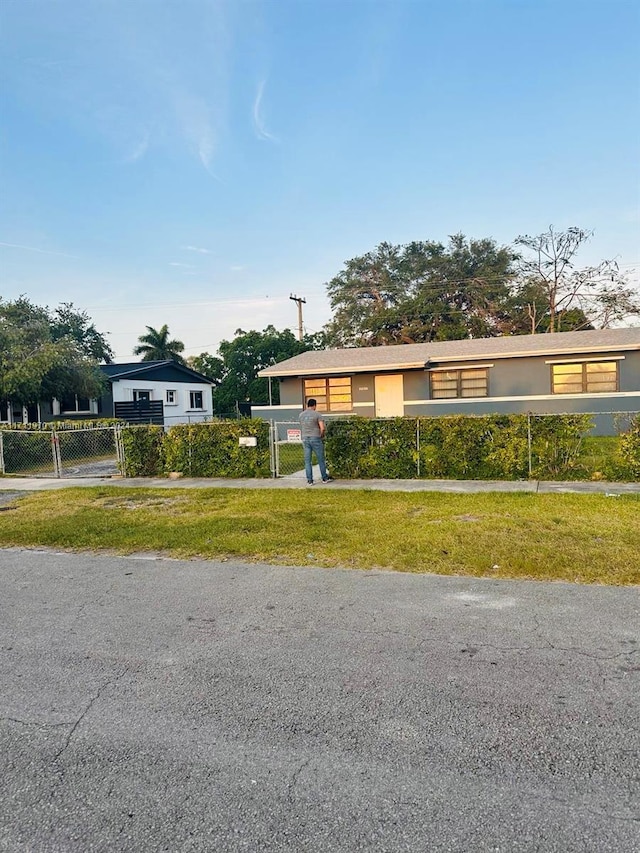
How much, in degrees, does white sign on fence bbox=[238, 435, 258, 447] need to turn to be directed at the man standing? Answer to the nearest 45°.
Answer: approximately 45° to its left

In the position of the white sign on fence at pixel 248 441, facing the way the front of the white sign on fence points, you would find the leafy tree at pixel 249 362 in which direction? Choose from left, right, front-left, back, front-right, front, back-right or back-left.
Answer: back

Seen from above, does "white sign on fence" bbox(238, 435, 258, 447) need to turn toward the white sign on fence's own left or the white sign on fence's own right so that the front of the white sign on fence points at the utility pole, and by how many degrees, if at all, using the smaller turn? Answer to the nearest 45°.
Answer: approximately 180°

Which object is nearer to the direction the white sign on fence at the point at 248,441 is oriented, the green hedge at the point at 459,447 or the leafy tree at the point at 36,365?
the green hedge

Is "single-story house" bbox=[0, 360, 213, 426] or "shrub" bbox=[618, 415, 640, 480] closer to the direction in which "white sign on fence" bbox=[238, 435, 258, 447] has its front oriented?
the shrub

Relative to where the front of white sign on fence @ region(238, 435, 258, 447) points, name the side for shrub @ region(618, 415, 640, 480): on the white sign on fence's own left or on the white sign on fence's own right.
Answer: on the white sign on fence's own left

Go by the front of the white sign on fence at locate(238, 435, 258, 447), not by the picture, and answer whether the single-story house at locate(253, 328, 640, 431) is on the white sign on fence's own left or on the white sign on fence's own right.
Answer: on the white sign on fence's own left

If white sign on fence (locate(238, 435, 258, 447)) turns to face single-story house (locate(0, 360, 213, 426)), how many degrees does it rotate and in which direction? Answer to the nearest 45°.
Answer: approximately 180°

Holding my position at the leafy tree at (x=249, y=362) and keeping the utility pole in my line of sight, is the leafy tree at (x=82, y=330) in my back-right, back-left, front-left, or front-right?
back-left

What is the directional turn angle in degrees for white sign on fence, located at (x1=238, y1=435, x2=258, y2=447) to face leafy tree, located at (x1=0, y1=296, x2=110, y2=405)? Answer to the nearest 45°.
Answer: approximately 135° to its right

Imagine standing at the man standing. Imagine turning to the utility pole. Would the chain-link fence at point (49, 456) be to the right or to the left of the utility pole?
left

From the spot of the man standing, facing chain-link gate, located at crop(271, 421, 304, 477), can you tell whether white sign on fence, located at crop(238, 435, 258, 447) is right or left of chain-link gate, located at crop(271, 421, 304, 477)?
left

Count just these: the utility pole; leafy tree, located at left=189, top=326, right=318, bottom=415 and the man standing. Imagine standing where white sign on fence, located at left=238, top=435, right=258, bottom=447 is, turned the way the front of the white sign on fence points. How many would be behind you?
2

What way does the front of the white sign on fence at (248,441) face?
toward the camera
